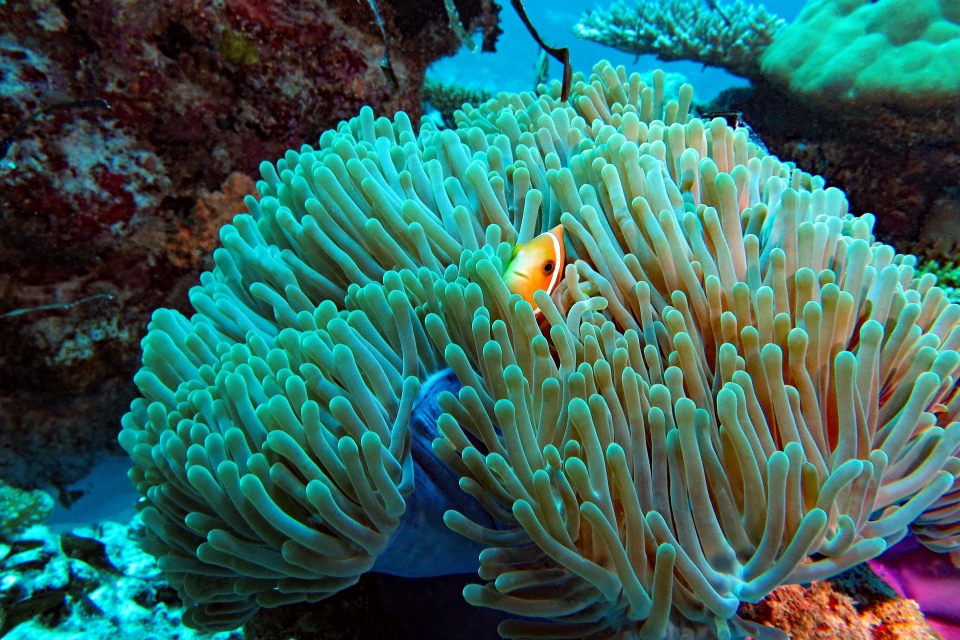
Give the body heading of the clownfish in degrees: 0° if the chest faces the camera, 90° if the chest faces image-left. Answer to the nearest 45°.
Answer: approximately 45°

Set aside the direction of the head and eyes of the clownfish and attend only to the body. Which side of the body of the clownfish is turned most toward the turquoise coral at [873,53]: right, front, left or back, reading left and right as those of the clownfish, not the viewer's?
back
